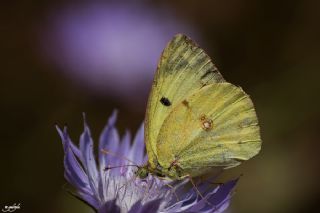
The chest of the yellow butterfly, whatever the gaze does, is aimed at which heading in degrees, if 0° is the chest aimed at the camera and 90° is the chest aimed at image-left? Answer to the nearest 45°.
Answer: approximately 90°
